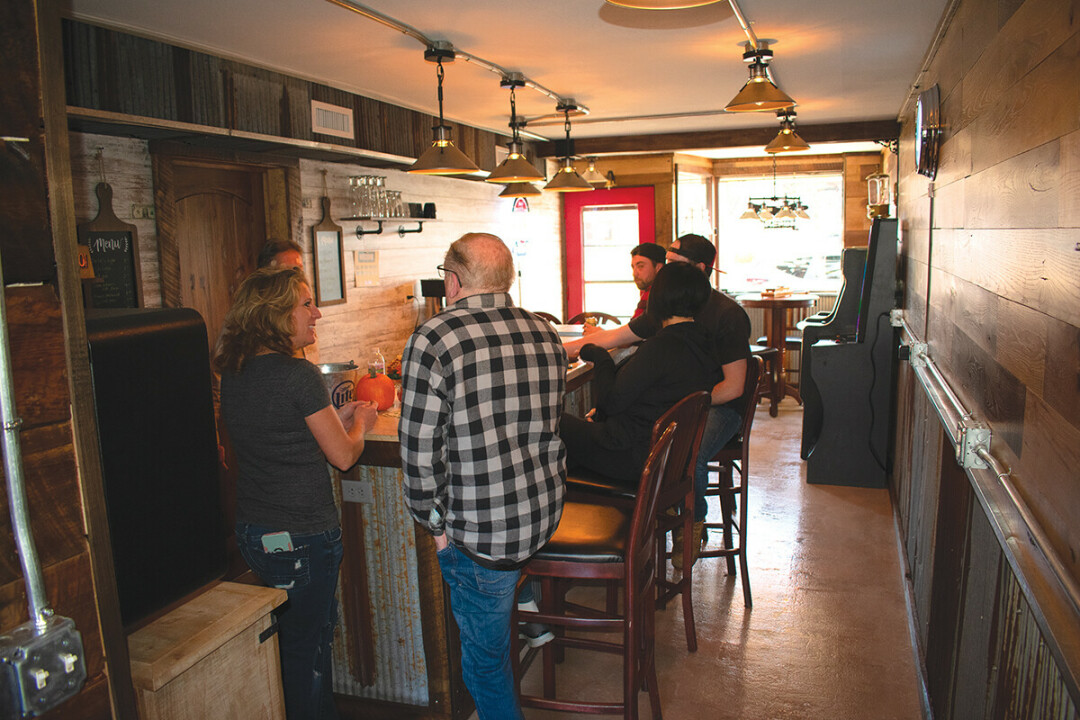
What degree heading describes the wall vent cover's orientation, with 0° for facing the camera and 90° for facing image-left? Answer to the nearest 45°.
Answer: approximately 315°

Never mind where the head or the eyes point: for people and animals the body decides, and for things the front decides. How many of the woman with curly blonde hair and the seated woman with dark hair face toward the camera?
0

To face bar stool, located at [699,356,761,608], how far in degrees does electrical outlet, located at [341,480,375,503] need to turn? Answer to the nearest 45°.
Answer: approximately 90° to its left

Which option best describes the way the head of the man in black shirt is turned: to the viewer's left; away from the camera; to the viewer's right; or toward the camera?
to the viewer's left

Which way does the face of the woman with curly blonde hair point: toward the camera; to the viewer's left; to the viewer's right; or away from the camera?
to the viewer's right

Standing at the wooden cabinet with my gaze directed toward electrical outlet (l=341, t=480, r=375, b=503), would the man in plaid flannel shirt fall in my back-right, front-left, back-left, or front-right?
front-right

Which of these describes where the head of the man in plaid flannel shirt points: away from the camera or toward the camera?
away from the camera

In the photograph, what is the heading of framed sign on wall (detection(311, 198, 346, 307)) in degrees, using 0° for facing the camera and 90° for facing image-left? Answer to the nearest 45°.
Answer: approximately 315°

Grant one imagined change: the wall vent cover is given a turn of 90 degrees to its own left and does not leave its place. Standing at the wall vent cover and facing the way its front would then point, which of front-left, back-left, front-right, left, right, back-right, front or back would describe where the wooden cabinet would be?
back-right

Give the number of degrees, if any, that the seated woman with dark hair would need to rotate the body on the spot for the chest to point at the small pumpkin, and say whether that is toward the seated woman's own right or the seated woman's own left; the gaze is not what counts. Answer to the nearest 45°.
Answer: approximately 45° to the seated woman's own left

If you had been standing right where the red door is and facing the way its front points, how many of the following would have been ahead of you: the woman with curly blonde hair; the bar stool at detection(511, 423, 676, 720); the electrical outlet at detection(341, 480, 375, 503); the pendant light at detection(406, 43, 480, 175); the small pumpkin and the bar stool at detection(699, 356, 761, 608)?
6

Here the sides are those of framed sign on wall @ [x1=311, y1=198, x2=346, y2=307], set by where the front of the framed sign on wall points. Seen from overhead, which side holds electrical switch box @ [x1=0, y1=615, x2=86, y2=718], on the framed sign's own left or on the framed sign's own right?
on the framed sign's own right

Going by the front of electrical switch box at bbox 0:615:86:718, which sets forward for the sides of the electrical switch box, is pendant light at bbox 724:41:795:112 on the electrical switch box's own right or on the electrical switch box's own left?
on the electrical switch box's own left

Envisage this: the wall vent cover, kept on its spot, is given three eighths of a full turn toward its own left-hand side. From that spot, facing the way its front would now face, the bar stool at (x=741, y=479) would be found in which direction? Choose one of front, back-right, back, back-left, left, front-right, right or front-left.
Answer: back-right

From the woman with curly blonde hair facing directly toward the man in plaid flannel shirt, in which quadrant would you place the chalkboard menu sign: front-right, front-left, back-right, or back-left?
back-left

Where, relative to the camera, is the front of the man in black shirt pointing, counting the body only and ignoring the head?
to the viewer's left
